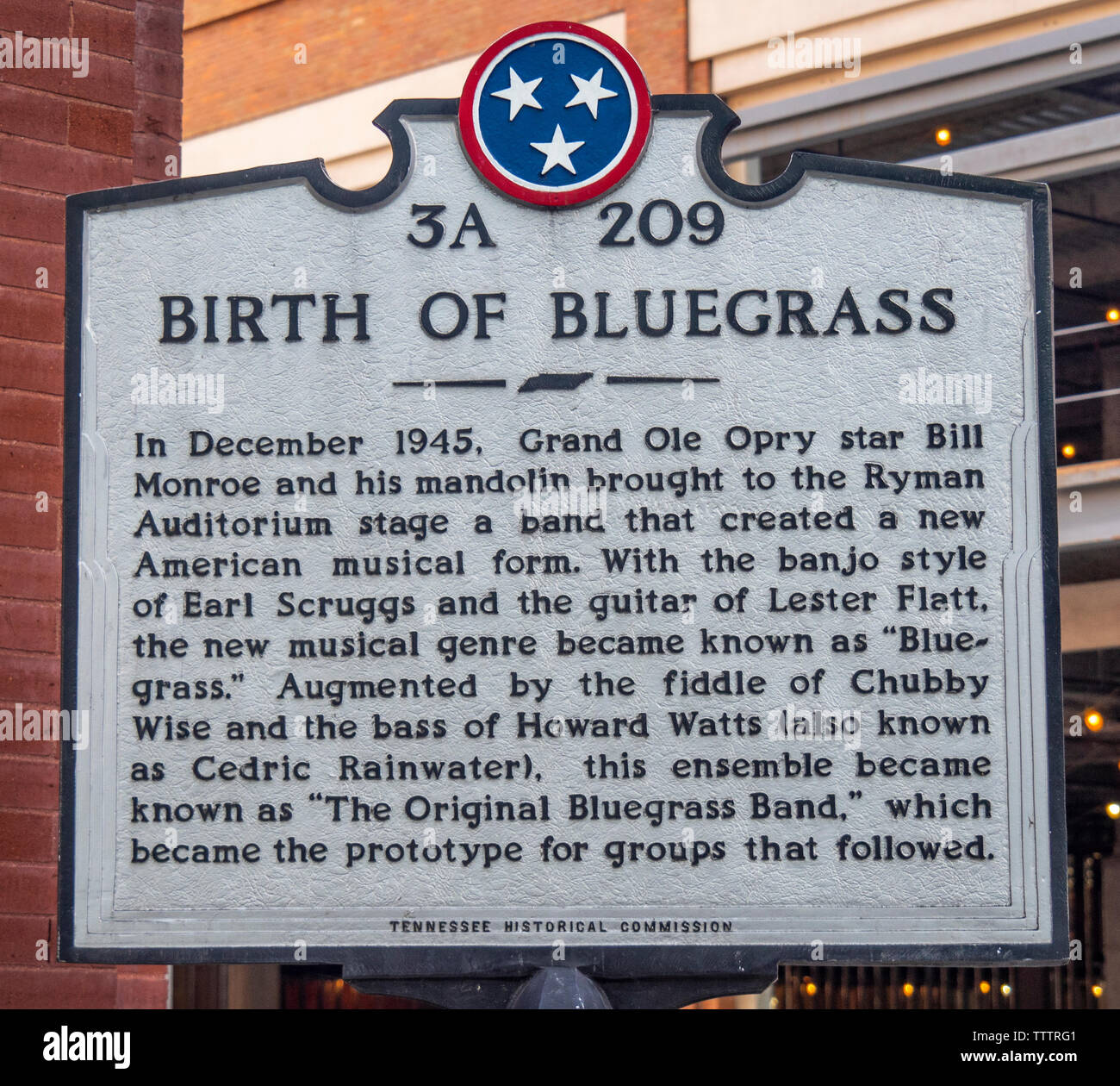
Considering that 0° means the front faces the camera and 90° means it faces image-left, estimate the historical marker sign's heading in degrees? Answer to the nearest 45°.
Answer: approximately 0°
